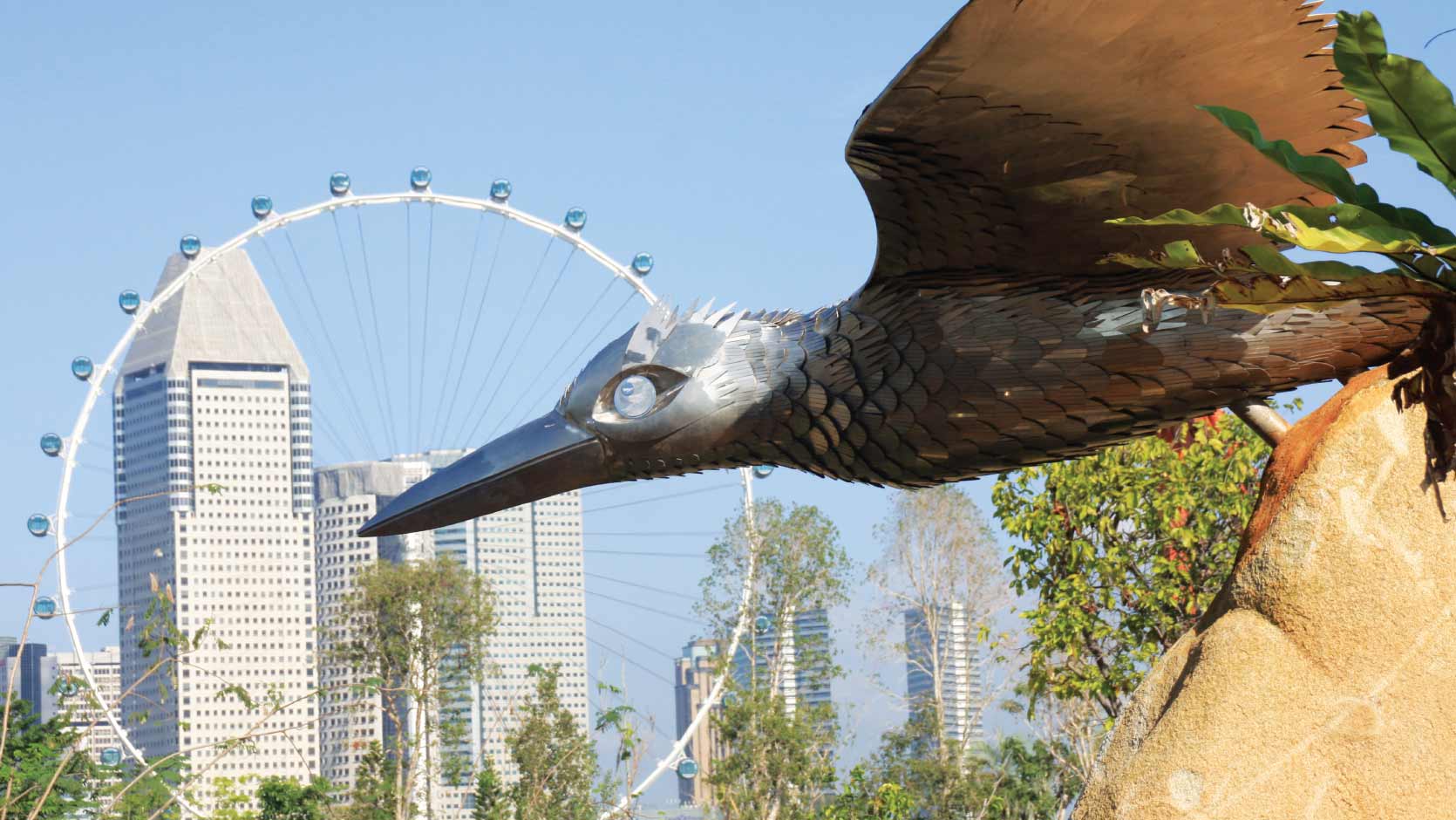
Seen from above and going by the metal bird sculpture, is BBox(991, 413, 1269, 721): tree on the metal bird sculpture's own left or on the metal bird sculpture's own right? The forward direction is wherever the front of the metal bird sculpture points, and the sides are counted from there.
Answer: on the metal bird sculpture's own right

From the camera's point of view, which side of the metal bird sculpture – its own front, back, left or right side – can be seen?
left

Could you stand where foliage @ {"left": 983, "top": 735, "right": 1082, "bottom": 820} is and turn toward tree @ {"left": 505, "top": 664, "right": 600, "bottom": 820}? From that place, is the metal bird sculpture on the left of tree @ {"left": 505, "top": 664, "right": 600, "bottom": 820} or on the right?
left

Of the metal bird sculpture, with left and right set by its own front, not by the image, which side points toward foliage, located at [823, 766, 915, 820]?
right

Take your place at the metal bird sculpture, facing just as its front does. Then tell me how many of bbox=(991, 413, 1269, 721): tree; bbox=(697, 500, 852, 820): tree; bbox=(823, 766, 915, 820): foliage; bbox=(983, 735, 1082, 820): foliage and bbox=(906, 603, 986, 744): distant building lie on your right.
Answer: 5

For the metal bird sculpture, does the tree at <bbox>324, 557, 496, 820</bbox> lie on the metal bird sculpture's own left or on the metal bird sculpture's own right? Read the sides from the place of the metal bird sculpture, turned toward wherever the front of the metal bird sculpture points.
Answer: on the metal bird sculpture's own right

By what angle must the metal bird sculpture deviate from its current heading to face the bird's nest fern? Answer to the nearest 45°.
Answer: approximately 135° to its left

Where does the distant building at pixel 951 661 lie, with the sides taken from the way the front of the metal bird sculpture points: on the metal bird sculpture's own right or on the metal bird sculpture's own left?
on the metal bird sculpture's own right

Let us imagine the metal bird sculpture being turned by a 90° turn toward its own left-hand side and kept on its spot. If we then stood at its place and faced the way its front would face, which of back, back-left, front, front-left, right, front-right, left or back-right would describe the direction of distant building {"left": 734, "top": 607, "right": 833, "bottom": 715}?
back
